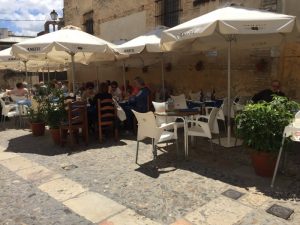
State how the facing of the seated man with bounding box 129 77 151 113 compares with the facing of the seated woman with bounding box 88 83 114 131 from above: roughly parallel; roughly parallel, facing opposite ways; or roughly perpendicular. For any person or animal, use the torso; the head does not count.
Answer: roughly perpendicular

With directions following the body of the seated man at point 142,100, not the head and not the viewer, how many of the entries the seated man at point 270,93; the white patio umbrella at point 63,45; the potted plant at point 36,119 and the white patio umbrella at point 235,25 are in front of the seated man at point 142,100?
2

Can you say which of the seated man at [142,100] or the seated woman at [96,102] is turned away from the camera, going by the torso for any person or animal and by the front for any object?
the seated woman at [96,102]

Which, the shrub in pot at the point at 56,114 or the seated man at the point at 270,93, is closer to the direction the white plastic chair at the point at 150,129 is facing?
the seated man

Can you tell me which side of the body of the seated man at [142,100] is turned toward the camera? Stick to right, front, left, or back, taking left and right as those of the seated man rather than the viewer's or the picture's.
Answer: left

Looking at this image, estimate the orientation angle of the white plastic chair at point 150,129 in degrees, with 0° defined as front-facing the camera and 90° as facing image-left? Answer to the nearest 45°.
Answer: approximately 225°

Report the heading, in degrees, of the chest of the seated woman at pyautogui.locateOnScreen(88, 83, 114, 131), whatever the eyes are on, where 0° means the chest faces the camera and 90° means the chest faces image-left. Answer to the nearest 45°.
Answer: approximately 180°

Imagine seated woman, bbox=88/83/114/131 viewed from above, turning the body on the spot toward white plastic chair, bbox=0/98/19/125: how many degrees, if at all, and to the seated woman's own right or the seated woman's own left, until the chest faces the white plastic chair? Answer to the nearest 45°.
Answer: approximately 45° to the seated woman's own left

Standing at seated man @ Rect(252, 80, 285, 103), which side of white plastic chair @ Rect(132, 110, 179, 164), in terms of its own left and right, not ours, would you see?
front

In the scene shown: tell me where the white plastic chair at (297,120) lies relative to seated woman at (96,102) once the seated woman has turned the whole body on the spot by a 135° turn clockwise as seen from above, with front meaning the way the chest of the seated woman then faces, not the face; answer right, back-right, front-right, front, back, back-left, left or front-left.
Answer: front

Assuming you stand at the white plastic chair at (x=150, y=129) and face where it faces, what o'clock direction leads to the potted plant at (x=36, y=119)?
The potted plant is roughly at 9 o'clock from the white plastic chair.

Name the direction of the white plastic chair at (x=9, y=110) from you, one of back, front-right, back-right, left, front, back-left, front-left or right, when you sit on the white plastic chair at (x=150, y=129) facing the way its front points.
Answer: left

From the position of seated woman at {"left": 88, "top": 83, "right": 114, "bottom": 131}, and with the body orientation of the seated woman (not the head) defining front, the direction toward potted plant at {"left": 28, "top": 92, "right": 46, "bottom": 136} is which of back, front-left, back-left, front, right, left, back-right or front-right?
front-left

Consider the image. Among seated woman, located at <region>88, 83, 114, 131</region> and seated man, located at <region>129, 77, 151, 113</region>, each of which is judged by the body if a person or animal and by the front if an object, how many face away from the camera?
1
